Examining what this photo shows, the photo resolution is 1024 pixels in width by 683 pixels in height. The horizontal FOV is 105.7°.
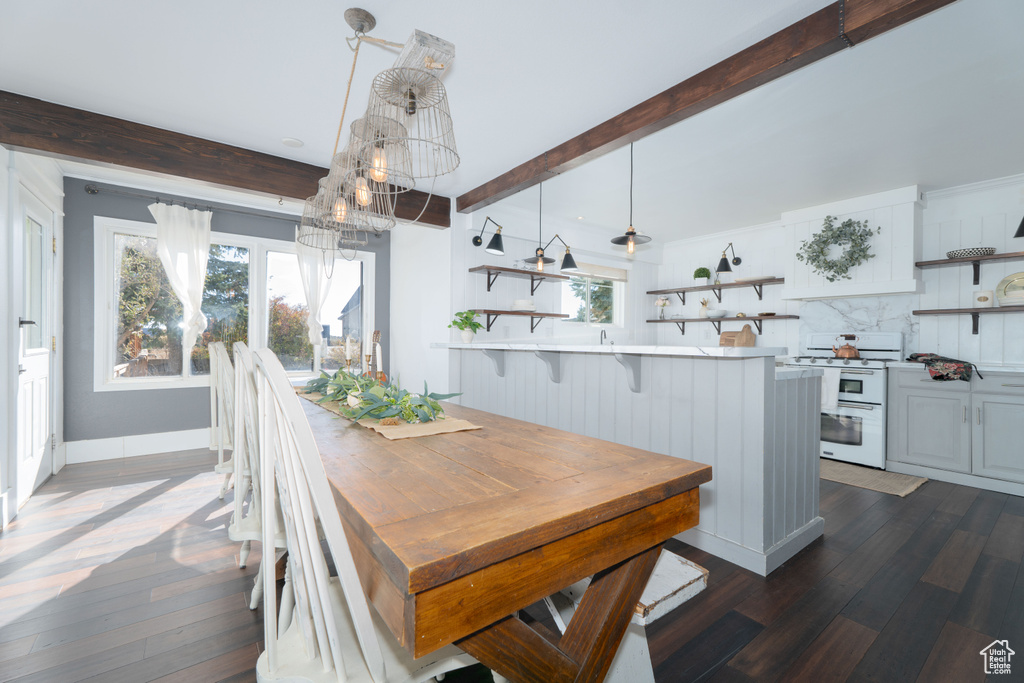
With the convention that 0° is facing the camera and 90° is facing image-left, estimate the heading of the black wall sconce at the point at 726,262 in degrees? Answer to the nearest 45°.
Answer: approximately 45°

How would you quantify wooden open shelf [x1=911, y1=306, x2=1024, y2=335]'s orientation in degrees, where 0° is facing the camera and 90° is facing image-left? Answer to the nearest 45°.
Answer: approximately 0°

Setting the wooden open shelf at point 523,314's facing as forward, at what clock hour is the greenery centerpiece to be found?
The greenery centerpiece is roughly at 2 o'clock from the wooden open shelf.

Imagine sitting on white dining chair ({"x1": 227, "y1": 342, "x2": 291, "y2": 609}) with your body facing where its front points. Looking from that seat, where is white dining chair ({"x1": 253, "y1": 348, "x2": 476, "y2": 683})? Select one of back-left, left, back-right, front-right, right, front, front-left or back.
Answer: right

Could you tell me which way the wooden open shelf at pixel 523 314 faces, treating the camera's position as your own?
facing the viewer and to the right of the viewer

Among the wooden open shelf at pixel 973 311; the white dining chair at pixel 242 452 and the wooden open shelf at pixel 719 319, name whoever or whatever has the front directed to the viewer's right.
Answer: the white dining chair

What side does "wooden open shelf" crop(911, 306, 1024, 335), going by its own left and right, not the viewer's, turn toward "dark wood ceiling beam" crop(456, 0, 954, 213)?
front

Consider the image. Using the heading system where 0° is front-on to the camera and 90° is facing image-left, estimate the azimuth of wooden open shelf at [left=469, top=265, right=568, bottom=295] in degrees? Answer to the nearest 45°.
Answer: approximately 315°

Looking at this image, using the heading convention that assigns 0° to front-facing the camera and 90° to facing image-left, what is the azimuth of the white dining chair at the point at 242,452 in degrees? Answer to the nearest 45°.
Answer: approximately 270°
